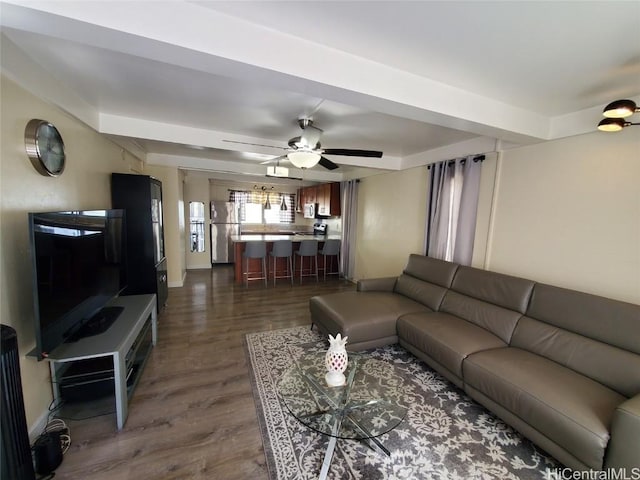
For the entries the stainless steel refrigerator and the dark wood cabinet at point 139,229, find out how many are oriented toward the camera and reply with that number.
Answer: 1

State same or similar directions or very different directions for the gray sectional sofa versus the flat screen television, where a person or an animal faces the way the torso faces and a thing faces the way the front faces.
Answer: very different directions

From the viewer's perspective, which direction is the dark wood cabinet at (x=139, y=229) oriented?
to the viewer's right

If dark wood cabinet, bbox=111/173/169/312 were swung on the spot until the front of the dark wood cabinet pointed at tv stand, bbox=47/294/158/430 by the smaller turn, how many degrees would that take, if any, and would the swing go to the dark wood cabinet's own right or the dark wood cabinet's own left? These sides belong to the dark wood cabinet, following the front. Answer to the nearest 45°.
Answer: approximately 90° to the dark wood cabinet's own right

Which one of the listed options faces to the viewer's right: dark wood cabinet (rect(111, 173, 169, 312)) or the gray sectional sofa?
the dark wood cabinet

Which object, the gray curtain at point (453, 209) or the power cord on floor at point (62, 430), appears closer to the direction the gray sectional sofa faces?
the power cord on floor

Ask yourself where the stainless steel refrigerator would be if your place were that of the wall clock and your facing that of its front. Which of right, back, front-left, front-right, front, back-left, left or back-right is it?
left

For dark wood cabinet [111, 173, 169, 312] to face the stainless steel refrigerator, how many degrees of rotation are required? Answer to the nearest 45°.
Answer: approximately 45° to its left

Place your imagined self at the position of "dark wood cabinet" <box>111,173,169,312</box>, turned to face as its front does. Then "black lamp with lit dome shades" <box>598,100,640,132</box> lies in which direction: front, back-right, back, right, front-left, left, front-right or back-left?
front-right

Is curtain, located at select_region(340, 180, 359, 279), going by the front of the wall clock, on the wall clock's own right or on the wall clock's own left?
on the wall clock's own left

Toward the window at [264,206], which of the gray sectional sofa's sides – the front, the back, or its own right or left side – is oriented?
right

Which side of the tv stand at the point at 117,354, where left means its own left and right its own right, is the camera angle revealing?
right

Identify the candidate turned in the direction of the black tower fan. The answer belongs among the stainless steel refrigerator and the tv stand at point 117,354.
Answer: the stainless steel refrigerator

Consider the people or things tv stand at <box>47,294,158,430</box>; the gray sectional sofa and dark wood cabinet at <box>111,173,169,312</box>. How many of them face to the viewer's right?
2

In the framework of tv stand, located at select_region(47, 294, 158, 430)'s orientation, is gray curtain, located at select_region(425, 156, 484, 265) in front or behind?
in front

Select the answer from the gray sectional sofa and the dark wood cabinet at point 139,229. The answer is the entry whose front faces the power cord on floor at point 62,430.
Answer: the gray sectional sofa
